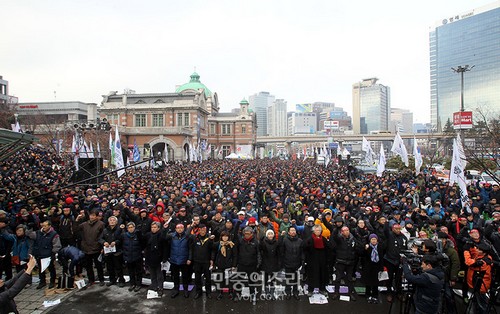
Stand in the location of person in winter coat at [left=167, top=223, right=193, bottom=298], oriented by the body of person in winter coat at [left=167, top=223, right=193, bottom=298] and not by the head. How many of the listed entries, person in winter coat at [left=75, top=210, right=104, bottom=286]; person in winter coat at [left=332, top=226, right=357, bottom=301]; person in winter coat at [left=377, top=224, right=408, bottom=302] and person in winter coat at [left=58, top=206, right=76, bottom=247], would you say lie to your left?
2

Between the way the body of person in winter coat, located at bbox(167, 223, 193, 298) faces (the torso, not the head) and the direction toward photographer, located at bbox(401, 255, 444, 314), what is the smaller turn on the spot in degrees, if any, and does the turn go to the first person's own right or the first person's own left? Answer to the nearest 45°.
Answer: approximately 45° to the first person's own left

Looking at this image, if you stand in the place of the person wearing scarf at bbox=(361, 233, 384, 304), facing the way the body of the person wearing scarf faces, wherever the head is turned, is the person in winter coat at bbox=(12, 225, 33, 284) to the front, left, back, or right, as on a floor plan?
right

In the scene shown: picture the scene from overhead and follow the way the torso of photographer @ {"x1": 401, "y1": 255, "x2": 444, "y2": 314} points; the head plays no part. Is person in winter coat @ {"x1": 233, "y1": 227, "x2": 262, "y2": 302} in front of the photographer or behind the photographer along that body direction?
in front

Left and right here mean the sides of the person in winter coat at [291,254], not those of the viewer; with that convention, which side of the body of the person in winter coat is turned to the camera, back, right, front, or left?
front

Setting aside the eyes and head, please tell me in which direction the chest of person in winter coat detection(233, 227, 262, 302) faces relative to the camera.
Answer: toward the camera

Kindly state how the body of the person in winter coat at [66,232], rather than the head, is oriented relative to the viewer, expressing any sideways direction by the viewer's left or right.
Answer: facing the viewer

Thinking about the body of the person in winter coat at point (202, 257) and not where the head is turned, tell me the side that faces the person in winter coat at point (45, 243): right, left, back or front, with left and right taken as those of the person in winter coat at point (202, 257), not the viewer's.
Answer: right

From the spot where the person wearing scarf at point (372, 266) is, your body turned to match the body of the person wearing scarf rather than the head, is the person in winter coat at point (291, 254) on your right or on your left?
on your right

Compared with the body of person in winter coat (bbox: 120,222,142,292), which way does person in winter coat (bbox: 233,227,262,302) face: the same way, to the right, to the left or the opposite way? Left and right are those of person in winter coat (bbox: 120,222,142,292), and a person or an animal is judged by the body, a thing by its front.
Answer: the same way

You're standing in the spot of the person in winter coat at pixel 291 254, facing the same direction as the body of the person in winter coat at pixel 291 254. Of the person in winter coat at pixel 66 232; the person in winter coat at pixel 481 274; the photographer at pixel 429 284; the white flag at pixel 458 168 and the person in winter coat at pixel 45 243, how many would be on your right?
2

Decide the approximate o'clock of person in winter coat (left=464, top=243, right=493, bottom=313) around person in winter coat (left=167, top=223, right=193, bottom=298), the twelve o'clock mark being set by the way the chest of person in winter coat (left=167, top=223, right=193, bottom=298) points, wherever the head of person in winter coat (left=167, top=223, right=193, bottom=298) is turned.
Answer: person in winter coat (left=464, top=243, right=493, bottom=313) is roughly at 10 o'clock from person in winter coat (left=167, top=223, right=193, bottom=298).

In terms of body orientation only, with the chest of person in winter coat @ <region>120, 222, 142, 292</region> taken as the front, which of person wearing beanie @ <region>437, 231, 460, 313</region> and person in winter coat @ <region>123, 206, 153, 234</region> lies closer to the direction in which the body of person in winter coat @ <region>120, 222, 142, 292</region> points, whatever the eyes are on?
the person wearing beanie

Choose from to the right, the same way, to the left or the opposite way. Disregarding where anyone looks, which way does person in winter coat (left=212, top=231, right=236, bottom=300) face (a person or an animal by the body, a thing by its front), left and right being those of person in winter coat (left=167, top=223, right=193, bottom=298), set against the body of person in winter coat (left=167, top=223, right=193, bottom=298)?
the same way

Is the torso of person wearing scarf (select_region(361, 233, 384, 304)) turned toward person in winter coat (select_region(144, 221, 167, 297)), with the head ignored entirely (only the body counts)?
no

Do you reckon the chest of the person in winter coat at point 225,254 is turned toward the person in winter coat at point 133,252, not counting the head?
no
